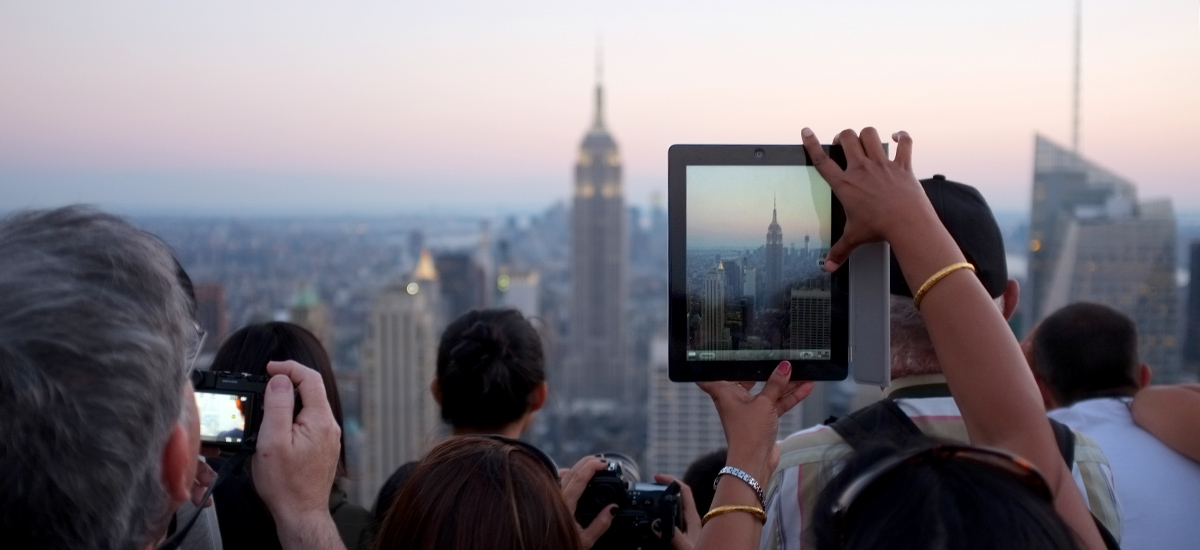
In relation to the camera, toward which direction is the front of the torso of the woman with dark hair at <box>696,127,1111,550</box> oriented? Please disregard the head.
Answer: away from the camera

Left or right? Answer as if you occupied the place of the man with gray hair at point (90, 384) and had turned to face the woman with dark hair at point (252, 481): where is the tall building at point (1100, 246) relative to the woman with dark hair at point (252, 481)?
right

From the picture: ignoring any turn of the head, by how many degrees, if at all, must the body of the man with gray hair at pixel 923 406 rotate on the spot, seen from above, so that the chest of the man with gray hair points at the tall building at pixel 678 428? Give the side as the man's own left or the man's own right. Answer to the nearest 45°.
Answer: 0° — they already face it

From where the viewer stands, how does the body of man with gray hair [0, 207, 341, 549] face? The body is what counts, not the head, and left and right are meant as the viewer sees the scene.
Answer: facing away from the viewer and to the right of the viewer

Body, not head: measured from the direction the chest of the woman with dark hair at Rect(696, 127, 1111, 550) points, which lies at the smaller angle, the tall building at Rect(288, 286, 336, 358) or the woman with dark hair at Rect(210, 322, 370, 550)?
the tall building

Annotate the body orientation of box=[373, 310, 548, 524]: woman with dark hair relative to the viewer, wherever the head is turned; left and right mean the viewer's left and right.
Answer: facing away from the viewer

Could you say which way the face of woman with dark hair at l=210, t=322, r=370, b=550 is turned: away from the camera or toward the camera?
away from the camera

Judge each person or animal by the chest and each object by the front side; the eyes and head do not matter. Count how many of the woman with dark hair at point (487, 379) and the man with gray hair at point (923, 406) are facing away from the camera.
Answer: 2

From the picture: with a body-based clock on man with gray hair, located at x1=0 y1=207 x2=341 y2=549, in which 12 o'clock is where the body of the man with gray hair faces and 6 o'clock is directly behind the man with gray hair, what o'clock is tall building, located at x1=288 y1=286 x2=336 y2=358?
The tall building is roughly at 11 o'clock from the man with gray hair.

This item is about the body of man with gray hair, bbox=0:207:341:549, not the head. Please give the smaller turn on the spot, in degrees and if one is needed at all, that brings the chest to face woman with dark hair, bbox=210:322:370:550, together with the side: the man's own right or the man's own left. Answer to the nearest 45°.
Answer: approximately 45° to the man's own left

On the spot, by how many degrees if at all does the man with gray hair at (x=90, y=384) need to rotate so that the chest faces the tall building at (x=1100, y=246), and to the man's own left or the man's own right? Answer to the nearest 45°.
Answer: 0° — they already face it

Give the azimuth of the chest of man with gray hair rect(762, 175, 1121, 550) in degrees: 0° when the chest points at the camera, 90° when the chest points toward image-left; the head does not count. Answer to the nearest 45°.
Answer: approximately 180°
